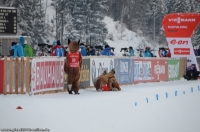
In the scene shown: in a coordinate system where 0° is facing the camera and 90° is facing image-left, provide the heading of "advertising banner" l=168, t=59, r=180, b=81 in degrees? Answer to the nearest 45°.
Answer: approximately 0°

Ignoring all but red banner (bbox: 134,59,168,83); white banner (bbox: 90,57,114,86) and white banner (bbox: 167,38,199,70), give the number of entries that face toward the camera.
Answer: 3

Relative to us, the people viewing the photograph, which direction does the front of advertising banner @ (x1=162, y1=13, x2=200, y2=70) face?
facing the viewer

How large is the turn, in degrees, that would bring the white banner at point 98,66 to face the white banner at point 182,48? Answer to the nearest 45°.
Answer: approximately 135° to its left

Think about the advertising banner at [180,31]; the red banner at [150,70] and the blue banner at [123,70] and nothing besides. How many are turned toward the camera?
3

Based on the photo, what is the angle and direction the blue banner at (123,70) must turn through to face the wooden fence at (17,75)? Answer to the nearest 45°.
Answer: approximately 45° to its right

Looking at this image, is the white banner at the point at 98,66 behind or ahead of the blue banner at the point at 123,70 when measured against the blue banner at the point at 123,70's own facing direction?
ahead
